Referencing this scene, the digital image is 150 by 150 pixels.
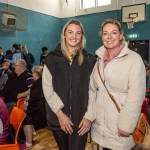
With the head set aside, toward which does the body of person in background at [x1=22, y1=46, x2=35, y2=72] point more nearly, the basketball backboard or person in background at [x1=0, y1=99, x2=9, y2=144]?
the person in background

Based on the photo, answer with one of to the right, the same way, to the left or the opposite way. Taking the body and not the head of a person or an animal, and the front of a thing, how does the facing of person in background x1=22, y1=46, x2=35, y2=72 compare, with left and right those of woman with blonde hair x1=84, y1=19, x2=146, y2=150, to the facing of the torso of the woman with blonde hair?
the same way

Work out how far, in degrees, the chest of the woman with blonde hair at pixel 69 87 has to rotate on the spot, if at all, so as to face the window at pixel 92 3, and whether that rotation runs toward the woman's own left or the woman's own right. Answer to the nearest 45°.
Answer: approximately 180°

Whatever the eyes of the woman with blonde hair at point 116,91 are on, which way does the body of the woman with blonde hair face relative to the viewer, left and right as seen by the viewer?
facing the viewer and to the left of the viewer

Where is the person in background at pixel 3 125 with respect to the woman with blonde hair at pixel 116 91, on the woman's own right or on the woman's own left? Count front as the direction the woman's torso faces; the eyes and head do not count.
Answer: on the woman's own right

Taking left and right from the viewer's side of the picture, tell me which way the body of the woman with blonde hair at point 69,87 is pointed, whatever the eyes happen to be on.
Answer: facing the viewer

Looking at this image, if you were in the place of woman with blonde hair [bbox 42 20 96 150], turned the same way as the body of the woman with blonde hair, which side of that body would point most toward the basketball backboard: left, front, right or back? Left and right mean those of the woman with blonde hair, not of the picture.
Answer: back

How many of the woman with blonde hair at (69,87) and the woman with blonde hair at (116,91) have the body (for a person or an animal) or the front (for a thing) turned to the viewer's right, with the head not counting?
0

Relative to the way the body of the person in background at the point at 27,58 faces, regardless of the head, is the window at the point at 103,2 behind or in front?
behind

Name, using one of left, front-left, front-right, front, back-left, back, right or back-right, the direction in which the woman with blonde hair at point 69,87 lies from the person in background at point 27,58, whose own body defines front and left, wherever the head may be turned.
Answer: front-left
